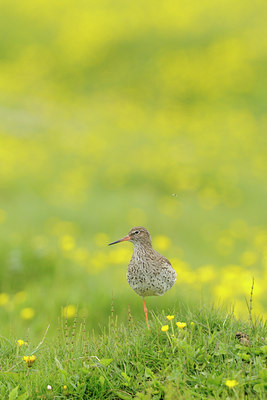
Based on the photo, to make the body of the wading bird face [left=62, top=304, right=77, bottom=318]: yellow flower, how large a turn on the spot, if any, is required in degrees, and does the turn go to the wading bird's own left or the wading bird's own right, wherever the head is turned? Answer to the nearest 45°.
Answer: approximately 135° to the wading bird's own right

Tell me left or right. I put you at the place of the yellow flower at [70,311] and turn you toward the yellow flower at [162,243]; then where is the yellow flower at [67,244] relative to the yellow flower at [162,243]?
left

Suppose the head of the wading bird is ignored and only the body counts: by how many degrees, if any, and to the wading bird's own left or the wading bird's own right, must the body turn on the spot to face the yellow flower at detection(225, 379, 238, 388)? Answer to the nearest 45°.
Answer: approximately 90° to the wading bird's own left

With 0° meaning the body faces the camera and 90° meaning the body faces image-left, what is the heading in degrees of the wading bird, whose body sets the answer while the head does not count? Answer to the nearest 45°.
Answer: approximately 45°

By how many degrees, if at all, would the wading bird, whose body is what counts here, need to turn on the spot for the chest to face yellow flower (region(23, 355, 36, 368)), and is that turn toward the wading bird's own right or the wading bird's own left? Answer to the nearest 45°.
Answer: approximately 45° to the wading bird's own right

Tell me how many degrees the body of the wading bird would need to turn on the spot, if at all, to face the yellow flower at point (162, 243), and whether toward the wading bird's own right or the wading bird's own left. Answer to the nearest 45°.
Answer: approximately 135° to the wading bird's own right

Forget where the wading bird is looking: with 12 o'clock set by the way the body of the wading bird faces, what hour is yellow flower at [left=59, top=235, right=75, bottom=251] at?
The yellow flower is roughly at 4 o'clock from the wading bird.

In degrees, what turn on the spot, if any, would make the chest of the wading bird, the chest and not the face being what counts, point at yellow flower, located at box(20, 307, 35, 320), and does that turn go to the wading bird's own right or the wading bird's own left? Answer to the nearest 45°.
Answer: approximately 90° to the wading bird's own right
